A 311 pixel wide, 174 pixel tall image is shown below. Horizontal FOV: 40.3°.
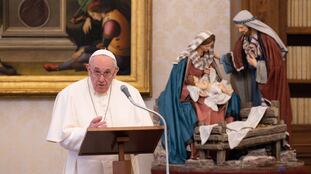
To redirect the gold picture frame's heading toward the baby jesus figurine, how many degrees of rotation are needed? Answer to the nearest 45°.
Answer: approximately 45° to its left

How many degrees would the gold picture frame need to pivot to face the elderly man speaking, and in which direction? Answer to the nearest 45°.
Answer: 0° — it already faces them
